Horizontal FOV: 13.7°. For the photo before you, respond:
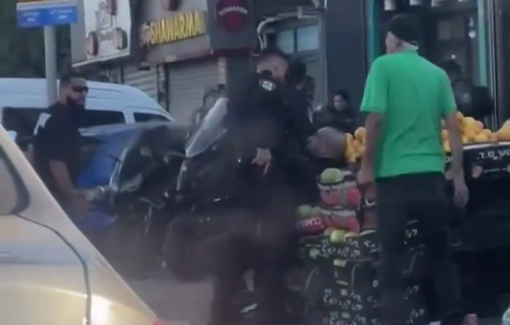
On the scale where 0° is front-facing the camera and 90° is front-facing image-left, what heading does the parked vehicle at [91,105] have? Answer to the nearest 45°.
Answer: approximately 270°

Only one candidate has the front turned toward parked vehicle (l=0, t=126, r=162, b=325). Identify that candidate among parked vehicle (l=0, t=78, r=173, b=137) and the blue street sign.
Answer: the blue street sign

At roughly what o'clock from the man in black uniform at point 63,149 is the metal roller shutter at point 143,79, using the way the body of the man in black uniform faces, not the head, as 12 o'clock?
The metal roller shutter is roughly at 9 o'clock from the man in black uniform.

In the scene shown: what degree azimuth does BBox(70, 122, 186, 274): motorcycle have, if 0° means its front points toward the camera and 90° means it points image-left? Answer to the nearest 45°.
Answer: approximately 45°
